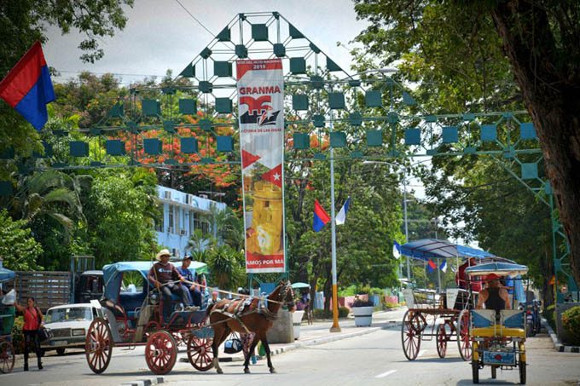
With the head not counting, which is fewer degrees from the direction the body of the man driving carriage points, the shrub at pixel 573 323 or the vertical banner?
the shrub

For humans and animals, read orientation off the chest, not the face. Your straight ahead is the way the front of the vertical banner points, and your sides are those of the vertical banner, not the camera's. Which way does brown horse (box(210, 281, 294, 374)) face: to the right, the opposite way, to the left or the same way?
to the left

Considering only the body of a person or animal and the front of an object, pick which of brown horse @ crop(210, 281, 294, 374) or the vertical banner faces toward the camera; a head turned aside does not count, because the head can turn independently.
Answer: the vertical banner

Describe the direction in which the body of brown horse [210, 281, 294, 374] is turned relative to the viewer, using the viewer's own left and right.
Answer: facing to the right of the viewer

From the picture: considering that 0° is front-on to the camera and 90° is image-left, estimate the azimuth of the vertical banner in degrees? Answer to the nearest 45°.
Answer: approximately 0°

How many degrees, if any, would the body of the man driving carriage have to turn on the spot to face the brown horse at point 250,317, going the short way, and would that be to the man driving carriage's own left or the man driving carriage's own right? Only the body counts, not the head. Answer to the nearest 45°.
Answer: approximately 45° to the man driving carriage's own left

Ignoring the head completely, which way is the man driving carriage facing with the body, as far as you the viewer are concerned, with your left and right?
facing the viewer and to the right of the viewer

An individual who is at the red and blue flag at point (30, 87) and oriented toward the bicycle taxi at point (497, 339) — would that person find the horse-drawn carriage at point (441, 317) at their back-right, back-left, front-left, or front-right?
front-left

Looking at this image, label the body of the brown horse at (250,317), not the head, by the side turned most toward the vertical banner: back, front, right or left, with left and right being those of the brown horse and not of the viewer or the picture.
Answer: left

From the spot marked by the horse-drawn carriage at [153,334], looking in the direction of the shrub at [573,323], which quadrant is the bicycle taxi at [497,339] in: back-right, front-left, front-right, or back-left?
front-right
